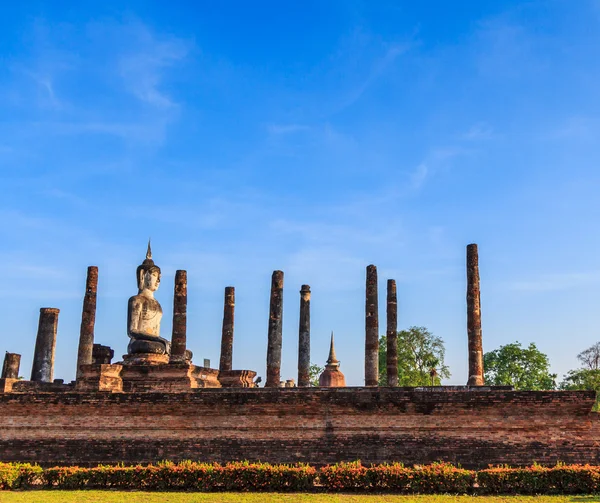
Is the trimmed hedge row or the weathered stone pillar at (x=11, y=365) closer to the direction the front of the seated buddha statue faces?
the trimmed hedge row

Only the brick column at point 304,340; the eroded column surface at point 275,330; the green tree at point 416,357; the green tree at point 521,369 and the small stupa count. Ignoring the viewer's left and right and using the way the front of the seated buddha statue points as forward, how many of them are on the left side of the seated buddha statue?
5

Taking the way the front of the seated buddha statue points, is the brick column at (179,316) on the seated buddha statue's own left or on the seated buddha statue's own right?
on the seated buddha statue's own left

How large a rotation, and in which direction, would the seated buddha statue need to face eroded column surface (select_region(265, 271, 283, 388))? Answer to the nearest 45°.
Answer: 0° — it already faces it

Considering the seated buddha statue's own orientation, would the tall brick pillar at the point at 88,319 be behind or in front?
behind

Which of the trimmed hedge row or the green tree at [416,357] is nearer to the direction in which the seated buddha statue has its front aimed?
the trimmed hedge row

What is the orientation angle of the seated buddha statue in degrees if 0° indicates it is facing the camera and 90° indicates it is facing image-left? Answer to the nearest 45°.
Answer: approximately 315°

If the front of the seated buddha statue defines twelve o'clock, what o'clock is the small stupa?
The small stupa is roughly at 9 o'clock from the seated buddha statue.
